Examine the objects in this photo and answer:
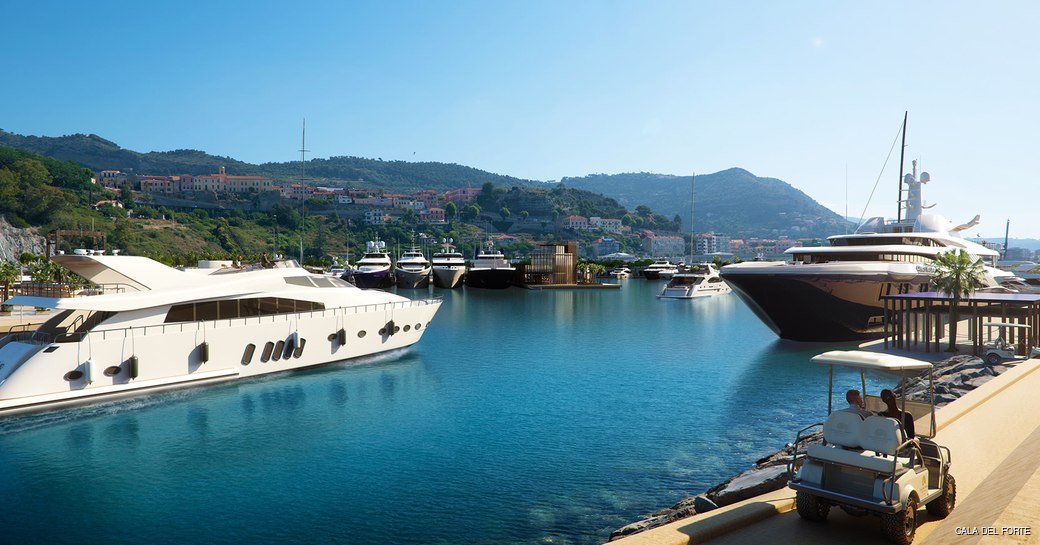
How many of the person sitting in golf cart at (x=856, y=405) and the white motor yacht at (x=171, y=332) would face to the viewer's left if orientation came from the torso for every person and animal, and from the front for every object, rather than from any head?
0

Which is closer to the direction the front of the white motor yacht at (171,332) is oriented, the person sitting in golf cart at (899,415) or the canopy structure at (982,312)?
the canopy structure

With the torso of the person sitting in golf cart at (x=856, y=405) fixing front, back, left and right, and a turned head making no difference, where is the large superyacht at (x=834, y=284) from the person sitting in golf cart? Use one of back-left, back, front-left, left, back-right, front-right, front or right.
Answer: front-left

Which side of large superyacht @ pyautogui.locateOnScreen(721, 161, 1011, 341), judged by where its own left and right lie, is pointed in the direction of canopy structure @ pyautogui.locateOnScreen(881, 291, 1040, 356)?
left

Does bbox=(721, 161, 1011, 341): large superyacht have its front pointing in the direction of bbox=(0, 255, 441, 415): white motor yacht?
yes

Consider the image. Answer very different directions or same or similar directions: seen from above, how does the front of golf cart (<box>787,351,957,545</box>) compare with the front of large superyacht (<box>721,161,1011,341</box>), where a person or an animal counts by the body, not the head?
very different directions

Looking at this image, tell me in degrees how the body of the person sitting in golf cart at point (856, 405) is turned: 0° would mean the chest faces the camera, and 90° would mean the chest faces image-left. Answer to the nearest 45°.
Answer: approximately 225°

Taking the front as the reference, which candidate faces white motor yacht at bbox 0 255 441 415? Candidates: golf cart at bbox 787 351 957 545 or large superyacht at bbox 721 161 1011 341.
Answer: the large superyacht

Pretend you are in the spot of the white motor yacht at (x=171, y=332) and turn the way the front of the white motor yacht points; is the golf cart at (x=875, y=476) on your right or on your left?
on your right

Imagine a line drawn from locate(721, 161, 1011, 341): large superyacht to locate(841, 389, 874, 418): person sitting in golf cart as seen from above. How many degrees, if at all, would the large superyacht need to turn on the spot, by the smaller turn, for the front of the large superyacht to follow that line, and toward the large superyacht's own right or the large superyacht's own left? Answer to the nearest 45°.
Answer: approximately 45° to the large superyacht's own left

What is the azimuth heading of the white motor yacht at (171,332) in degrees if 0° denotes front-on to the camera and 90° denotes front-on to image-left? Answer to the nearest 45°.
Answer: approximately 225°

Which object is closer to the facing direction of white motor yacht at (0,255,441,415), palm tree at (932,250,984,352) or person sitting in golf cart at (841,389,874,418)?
the palm tree

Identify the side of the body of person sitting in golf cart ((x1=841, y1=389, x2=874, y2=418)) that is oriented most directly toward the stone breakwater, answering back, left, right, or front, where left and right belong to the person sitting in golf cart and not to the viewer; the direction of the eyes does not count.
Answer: left
